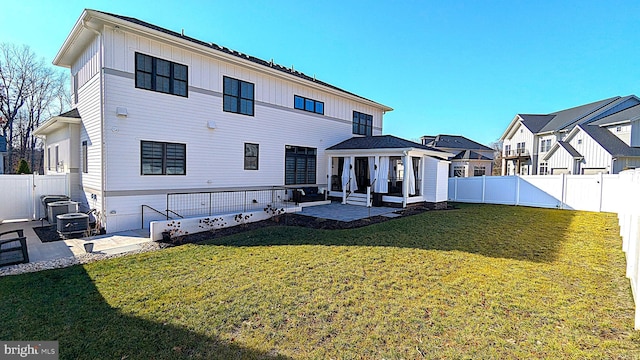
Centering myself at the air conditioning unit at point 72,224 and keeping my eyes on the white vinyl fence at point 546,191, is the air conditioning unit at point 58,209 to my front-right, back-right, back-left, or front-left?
back-left

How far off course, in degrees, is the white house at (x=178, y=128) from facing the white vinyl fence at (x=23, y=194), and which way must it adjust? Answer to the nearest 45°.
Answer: approximately 45° to its left

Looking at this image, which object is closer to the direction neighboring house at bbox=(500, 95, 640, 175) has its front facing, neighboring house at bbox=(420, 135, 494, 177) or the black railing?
the black railing

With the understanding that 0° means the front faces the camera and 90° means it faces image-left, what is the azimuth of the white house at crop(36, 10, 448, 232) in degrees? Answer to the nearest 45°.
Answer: approximately 135°

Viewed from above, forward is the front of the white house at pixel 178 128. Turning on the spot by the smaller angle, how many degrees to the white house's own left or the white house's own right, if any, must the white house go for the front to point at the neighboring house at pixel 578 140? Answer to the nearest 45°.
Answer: approximately 135° to the white house's own right

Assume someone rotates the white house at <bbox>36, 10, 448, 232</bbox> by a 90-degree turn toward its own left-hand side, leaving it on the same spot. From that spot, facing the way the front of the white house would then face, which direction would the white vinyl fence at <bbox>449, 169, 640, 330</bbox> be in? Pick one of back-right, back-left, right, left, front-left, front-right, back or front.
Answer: back-left

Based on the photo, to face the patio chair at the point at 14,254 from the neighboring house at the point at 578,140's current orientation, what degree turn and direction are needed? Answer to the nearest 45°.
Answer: approximately 45° to its left

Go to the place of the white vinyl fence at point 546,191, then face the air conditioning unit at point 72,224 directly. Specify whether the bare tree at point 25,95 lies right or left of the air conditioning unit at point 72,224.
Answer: right

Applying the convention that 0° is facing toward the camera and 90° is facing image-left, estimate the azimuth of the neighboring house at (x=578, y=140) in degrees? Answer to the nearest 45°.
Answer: approximately 45°

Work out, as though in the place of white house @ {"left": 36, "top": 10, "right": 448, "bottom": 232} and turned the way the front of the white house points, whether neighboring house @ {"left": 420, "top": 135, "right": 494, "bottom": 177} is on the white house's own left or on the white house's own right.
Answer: on the white house's own right
